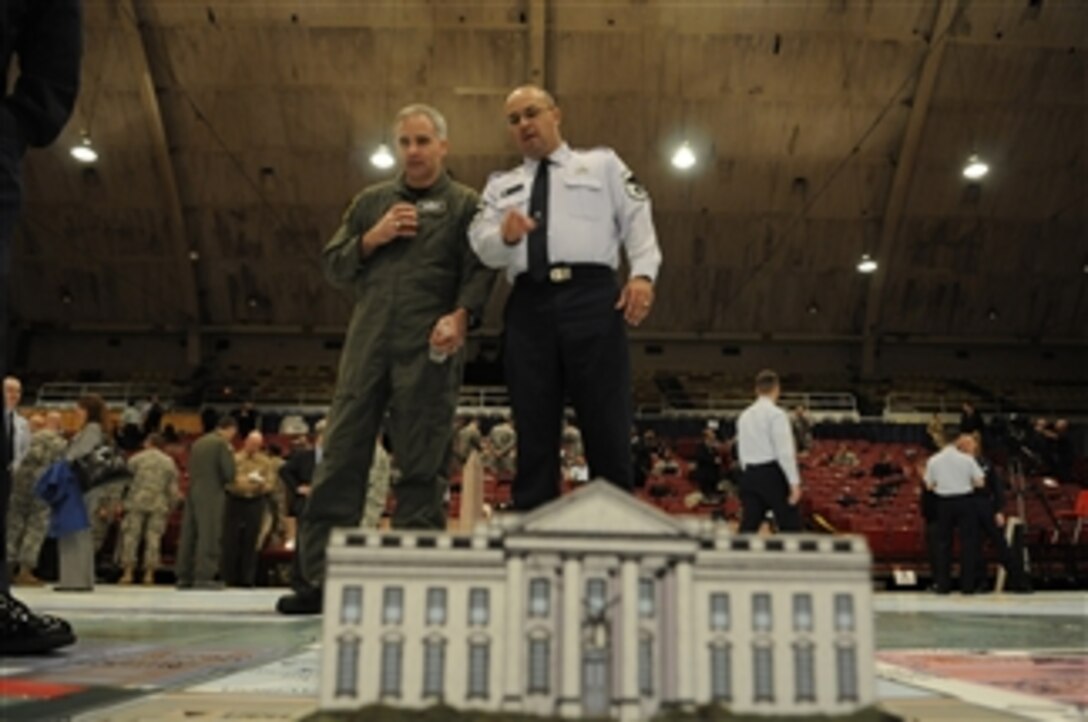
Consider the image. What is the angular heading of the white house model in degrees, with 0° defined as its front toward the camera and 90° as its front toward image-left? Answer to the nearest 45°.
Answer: approximately 0°

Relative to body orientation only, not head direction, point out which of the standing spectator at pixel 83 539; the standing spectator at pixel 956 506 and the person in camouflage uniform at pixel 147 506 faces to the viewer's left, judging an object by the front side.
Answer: the standing spectator at pixel 83 539

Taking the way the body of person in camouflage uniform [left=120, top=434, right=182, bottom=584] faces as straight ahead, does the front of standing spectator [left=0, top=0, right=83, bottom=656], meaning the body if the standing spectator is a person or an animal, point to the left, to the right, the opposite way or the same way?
to the right

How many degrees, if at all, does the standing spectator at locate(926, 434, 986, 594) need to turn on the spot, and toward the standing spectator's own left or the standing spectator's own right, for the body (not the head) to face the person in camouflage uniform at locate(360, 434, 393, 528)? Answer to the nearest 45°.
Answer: approximately 135° to the standing spectator's own left

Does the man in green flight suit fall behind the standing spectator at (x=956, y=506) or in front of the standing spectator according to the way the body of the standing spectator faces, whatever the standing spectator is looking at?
behind

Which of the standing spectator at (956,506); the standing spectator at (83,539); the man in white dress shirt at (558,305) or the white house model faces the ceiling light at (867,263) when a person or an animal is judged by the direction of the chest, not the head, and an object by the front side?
the standing spectator at (956,506)

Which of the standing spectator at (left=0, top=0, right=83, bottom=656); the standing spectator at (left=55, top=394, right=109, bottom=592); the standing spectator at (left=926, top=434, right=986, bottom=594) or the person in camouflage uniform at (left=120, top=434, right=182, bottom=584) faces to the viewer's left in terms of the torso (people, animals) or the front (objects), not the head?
the standing spectator at (left=55, top=394, right=109, bottom=592)

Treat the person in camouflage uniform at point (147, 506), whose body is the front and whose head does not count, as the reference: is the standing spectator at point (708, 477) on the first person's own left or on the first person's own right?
on the first person's own right

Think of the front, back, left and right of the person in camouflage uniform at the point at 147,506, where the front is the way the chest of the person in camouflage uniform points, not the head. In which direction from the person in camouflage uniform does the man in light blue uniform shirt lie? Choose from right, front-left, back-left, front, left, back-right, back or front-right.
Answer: back-right

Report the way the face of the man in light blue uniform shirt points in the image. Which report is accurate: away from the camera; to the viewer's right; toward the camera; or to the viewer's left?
away from the camera

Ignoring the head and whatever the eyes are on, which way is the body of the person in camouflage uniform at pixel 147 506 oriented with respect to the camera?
away from the camera

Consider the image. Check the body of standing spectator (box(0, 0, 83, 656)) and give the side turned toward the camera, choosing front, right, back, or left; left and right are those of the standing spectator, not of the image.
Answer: right
